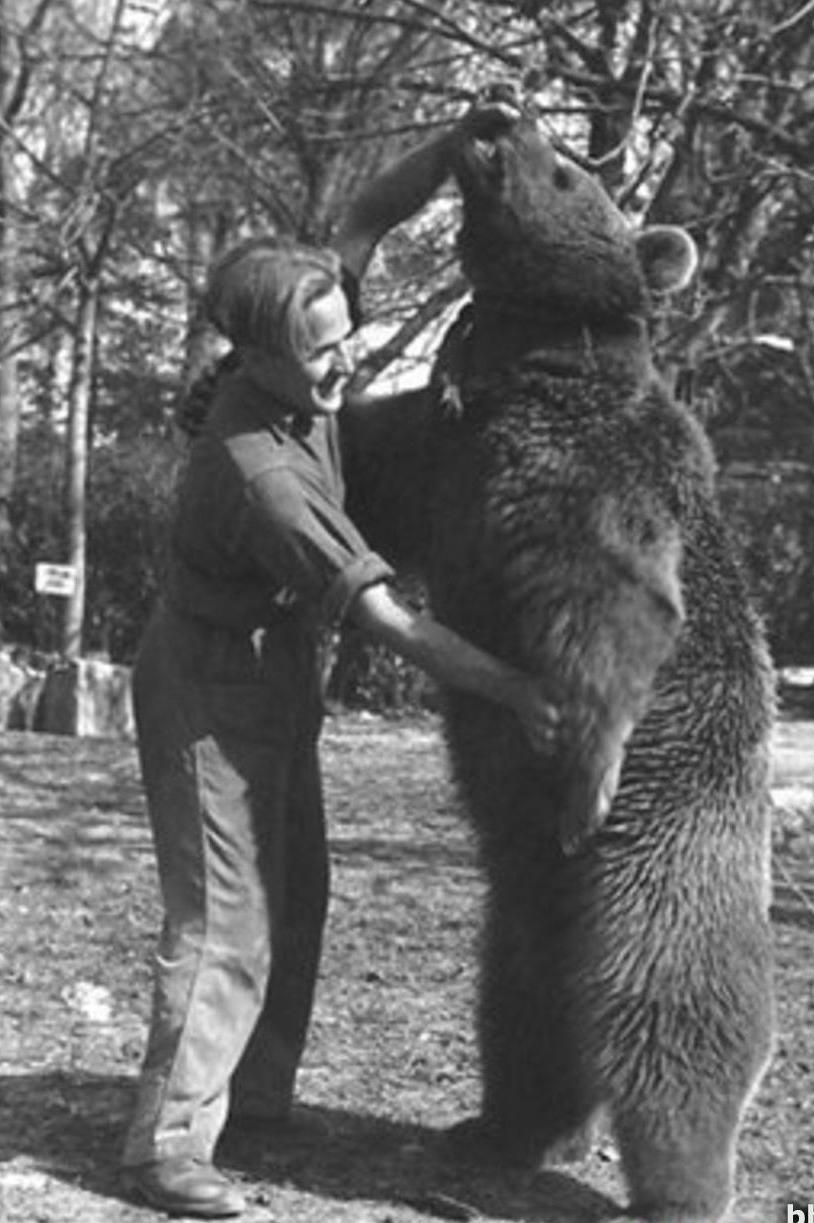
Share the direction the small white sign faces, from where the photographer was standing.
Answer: facing the viewer

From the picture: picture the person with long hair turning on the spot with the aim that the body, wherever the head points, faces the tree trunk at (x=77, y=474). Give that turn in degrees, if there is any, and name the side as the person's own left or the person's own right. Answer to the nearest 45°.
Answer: approximately 90° to the person's own left

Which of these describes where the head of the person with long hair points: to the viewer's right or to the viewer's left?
to the viewer's right

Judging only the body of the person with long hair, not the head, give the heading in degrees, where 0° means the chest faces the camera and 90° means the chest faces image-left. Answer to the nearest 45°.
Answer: approximately 270°

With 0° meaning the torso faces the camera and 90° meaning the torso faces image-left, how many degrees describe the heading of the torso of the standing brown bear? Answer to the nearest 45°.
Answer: approximately 90°

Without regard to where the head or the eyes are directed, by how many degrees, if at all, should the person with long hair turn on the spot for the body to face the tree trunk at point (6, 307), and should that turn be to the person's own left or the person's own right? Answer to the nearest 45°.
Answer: approximately 90° to the person's own left

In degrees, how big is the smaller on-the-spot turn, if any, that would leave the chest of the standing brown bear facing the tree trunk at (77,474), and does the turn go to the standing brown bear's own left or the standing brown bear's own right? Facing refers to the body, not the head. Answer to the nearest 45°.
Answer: approximately 90° to the standing brown bear's own right

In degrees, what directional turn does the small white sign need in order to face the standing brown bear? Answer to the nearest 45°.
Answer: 0° — it already faces it

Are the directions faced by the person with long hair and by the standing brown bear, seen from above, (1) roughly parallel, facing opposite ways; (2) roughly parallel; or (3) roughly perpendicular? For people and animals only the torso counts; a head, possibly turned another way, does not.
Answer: roughly parallel, facing opposite ways

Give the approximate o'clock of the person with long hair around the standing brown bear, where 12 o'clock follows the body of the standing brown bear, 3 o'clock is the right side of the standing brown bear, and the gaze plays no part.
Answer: The person with long hair is roughly at 12 o'clock from the standing brown bear.

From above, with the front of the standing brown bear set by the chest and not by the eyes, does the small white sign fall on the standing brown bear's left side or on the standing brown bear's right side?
on the standing brown bear's right side
